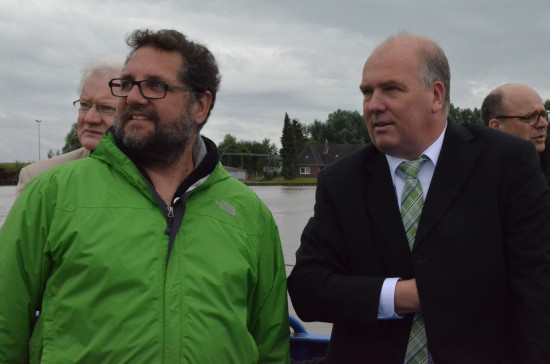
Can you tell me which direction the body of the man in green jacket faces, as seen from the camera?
toward the camera

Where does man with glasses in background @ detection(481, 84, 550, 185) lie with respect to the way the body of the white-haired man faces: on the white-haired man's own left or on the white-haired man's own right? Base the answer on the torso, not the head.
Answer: on the white-haired man's own left

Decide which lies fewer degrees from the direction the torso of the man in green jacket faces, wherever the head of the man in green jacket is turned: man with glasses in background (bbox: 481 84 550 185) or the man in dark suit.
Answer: the man in dark suit

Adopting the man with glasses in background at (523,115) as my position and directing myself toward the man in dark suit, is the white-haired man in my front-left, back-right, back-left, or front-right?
front-right

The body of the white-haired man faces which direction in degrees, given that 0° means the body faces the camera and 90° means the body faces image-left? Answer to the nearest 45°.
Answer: approximately 45°

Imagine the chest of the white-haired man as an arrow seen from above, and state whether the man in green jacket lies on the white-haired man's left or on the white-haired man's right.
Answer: on the white-haired man's left

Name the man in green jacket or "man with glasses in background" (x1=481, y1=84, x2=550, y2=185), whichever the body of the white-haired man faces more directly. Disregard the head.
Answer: the man in green jacket
